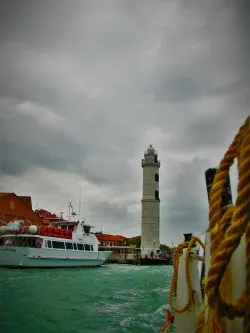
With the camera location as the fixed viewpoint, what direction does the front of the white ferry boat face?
facing away from the viewer and to the right of the viewer

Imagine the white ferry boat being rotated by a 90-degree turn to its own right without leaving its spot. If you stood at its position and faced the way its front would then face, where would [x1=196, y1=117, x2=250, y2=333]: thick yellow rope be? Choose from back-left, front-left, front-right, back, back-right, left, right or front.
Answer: front-right

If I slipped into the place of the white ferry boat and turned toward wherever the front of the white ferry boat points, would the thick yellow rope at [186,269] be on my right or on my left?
on my right
